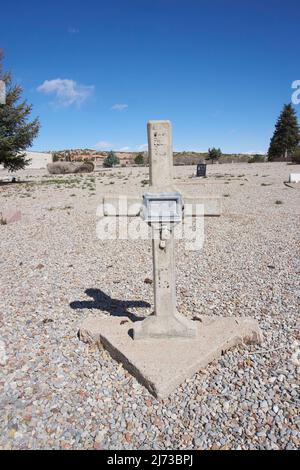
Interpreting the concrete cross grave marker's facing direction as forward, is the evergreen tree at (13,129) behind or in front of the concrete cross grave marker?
behind

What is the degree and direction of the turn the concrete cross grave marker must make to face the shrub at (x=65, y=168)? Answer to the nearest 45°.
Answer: approximately 180°

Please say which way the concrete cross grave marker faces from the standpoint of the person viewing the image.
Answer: facing the viewer
